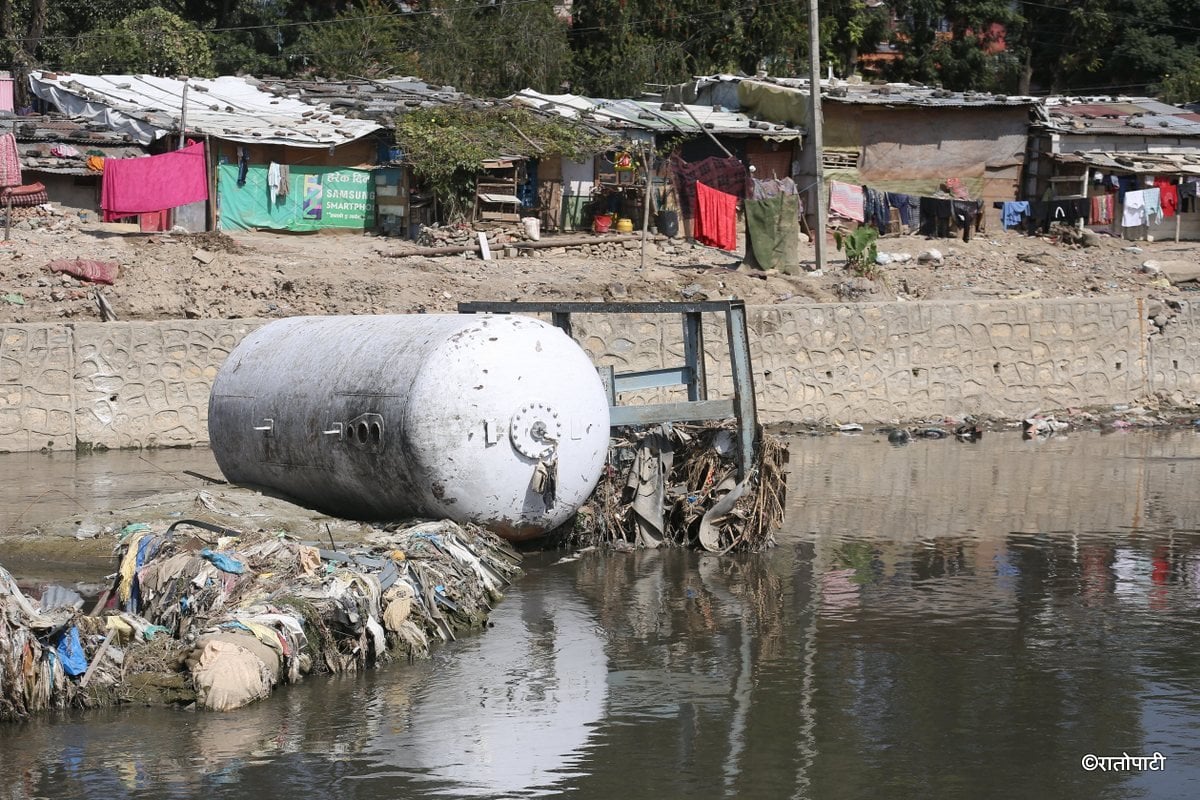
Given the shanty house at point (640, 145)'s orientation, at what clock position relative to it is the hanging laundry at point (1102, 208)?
The hanging laundry is roughly at 9 o'clock from the shanty house.

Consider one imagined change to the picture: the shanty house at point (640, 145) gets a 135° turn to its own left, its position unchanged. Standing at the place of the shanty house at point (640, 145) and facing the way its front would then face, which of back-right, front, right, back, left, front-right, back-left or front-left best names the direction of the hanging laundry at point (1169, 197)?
front-right

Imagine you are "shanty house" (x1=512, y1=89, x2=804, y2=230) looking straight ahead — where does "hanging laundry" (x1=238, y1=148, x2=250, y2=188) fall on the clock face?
The hanging laundry is roughly at 2 o'clock from the shanty house.

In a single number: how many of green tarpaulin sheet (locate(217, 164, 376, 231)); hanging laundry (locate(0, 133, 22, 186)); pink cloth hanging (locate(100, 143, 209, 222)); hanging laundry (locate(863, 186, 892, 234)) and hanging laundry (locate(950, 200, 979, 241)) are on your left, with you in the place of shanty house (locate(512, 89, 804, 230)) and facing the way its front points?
2

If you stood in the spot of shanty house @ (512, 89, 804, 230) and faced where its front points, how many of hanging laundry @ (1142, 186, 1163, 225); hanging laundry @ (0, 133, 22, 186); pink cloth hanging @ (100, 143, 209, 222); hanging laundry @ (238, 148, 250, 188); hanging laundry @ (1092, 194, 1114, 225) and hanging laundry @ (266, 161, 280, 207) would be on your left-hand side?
2

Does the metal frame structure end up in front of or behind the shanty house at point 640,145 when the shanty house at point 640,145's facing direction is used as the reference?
in front

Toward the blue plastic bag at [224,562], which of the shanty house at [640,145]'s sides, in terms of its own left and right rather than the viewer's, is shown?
front

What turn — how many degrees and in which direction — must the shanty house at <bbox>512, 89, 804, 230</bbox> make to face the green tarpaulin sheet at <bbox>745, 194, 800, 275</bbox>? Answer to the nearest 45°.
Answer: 0° — it already faces it

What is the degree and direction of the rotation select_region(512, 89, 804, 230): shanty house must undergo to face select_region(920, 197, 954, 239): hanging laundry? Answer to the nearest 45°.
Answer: approximately 90° to its left

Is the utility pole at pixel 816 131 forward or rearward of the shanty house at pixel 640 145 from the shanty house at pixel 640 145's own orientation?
forward

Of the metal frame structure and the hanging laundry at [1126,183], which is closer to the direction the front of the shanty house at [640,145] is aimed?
the metal frame structure

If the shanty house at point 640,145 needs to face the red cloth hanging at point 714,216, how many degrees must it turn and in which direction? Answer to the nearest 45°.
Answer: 0° — it already faces it

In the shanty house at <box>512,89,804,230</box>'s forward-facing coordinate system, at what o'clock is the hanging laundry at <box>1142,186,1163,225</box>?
The hanging laundry is roughly at 9 o'clock from the shanty house.

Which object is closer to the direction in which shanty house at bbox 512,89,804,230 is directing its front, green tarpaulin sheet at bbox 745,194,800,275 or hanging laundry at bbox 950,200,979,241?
the green tarpaulin sheet

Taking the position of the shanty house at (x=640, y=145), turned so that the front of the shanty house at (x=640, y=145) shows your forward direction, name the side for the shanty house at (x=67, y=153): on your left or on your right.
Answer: on your right

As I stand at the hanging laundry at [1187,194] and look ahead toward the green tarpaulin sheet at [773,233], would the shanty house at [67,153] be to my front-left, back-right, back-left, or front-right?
front-right

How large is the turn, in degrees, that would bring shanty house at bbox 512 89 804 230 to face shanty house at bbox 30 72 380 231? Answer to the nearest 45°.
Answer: approximately 45° to its right

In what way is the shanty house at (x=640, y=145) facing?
toward the camera

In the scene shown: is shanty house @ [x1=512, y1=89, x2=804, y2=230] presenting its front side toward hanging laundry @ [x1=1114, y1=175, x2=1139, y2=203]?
no

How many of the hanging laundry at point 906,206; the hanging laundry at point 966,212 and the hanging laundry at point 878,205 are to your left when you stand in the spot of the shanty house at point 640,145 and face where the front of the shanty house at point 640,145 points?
3

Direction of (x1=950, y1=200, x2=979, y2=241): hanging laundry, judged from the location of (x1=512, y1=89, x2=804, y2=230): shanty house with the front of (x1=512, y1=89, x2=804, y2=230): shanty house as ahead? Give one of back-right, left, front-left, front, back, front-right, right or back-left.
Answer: left

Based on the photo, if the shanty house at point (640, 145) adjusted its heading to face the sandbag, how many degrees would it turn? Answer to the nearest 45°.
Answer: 0° — it already faces it
